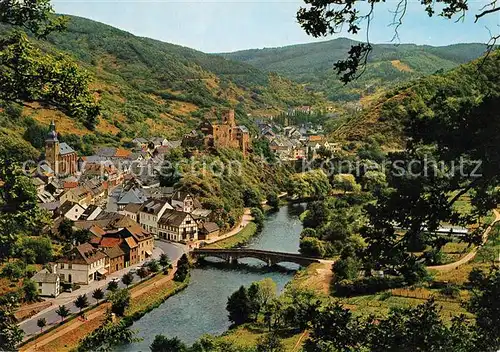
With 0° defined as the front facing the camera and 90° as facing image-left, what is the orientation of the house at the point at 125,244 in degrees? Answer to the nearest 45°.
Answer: approximately 315°

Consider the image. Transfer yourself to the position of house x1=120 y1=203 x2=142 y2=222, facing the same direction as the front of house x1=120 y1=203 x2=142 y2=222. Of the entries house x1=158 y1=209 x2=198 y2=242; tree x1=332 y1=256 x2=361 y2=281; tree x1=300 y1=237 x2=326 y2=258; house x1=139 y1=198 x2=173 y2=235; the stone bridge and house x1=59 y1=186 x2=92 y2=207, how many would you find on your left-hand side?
5

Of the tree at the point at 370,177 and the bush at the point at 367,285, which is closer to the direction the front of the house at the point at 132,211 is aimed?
the bush

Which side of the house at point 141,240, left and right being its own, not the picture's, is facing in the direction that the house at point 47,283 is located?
right

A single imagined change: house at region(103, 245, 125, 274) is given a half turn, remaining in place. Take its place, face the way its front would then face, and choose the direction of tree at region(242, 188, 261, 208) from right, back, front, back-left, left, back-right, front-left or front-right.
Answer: right

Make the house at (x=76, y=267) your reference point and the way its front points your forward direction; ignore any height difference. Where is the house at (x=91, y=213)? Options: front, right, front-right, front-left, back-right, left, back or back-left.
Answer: back-left

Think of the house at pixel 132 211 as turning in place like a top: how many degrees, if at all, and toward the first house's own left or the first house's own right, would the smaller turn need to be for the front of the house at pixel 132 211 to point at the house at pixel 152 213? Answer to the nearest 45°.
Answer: approximately 90° to the first house's own left

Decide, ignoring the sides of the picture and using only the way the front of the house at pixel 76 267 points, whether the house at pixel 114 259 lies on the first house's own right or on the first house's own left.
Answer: on the first house's own left

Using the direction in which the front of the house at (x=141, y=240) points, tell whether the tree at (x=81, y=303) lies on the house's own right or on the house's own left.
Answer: on the house's own right

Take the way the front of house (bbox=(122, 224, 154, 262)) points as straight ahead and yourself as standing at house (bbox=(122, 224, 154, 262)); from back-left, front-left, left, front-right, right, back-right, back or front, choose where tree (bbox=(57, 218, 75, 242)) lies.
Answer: back-right

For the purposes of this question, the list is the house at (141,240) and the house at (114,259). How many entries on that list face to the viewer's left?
0

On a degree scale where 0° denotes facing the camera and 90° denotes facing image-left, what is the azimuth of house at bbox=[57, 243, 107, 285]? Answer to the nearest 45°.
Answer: approximately 315°

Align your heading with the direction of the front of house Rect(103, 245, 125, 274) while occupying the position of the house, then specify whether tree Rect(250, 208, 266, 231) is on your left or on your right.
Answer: on your left
